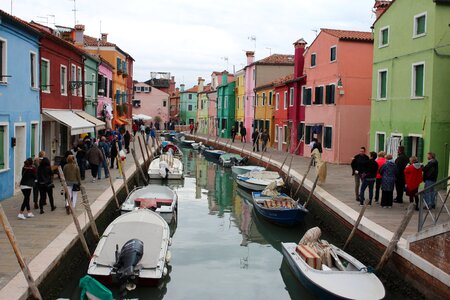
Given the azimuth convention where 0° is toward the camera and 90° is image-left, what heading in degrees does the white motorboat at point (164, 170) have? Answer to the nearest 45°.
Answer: approximately 180°

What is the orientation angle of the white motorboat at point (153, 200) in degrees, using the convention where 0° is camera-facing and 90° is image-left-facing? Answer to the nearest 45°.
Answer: approximately 180°

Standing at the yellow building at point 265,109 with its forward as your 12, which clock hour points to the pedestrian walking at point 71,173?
The pedestrian walking is roughly at 11 o'clock from the yellow building.

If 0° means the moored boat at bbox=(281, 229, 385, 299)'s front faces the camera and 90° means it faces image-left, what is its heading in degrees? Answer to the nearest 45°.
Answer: approximately 315°

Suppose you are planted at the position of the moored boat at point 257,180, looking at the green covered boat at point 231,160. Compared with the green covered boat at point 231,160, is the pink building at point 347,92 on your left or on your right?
right

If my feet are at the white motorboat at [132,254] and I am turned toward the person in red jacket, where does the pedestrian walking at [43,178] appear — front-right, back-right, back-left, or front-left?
back-left

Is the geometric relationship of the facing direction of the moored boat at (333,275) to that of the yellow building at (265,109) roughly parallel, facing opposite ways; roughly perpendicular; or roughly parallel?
roughly perpendicular
